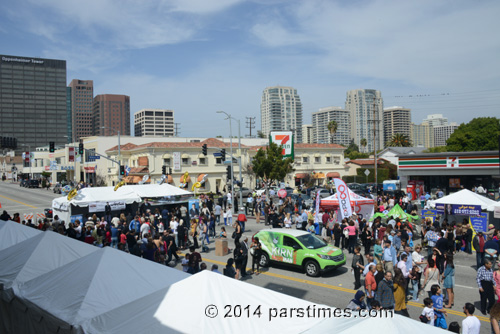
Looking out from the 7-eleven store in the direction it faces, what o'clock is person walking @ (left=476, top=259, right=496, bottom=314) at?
The person walking is roughly at 12 o'clock from the 7-eleven store.

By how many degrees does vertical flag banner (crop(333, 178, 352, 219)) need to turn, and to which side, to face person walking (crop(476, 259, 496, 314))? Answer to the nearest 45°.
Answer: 0° — it already faces them

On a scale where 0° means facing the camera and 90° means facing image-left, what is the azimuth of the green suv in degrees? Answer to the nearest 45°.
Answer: approximately 315°

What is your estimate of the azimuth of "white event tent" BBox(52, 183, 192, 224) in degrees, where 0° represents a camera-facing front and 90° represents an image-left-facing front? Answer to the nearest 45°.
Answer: approximately 315°

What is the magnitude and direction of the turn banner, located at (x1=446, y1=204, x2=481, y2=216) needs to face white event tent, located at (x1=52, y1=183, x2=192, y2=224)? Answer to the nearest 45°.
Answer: approximately 90° to its right

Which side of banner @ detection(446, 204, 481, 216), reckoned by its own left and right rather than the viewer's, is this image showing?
front

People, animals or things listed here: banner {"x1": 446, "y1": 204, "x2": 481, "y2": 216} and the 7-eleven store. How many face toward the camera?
2

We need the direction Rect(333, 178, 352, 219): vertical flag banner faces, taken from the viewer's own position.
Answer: facing the viewer

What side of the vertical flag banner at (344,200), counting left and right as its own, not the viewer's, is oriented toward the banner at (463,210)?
left

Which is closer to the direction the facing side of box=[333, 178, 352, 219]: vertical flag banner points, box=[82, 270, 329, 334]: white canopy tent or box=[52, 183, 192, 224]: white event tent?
the white canopy tent

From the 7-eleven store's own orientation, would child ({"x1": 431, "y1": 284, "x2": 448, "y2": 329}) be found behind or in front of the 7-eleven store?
in front

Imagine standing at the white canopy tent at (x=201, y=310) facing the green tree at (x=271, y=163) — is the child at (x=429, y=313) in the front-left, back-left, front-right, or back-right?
front-right

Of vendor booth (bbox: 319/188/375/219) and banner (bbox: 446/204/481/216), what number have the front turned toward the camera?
2

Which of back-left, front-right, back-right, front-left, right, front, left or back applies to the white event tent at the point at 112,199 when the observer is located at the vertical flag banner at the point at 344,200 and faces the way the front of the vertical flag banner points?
right

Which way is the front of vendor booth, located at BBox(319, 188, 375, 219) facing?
toward the camera

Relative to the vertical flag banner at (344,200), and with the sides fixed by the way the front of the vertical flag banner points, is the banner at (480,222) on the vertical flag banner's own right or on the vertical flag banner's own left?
on the vertical flag banner's own left
